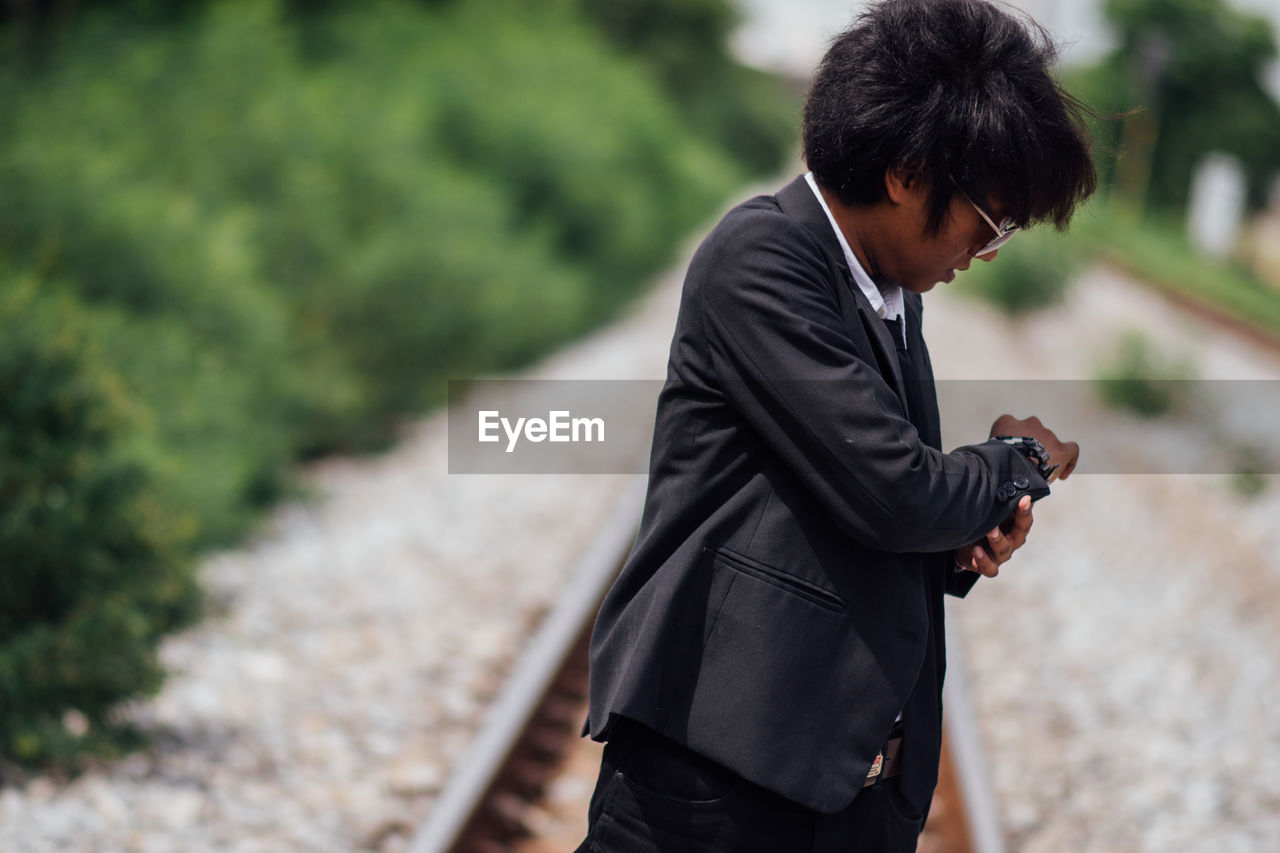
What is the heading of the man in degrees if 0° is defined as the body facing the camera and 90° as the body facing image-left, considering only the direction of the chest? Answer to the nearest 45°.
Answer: approximately 270°

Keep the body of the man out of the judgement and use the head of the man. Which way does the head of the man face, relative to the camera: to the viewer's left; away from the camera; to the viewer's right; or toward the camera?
to the viewer's right

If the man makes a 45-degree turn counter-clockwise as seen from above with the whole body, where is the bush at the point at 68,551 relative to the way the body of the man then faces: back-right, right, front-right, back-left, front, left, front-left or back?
left
